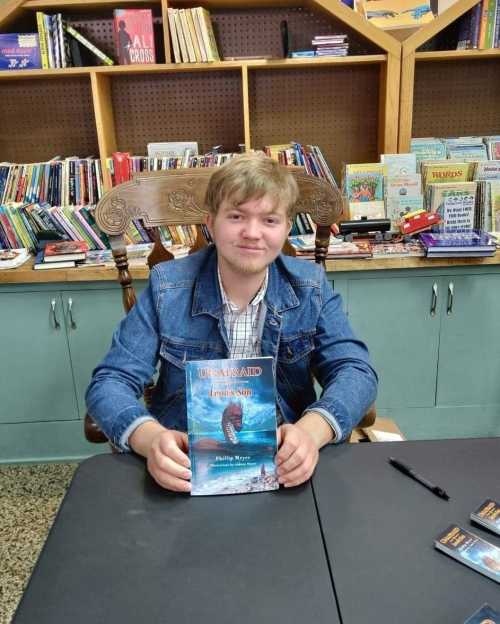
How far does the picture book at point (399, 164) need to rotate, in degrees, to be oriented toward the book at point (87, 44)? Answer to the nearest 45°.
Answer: approximately 90° to its right

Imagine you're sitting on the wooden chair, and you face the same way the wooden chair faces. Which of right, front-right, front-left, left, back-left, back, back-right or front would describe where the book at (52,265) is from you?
back-right

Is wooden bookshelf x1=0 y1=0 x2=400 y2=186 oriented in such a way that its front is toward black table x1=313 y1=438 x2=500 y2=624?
yes

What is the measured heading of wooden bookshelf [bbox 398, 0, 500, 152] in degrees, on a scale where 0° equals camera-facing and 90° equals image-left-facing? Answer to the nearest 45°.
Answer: approximately 0°
